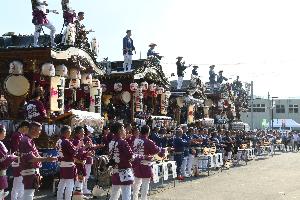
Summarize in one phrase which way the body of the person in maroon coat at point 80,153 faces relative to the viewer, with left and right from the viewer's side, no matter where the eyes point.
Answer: facing to the right of the viewer

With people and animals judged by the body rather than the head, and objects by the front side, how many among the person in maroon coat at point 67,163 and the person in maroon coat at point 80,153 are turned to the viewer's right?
2

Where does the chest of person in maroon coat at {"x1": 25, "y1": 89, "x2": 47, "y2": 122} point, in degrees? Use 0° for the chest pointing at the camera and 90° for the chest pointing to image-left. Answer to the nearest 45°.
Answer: approximately 225°

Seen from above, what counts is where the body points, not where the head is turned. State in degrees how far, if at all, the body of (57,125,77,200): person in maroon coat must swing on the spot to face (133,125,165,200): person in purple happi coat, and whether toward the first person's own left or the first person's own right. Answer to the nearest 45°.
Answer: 0° — they already face them
